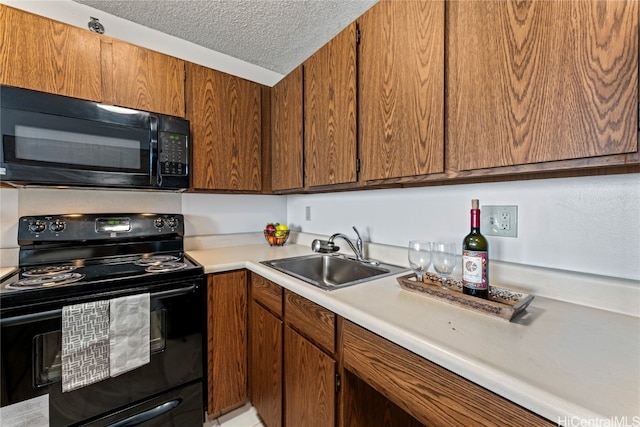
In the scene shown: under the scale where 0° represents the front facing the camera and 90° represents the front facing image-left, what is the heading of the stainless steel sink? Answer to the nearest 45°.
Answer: approximately 45°

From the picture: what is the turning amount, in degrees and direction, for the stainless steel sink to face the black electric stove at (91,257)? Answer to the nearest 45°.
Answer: approximately 45° to its right

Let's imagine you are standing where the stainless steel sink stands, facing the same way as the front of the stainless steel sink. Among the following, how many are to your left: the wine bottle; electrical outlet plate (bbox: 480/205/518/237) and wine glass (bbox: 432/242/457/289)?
3

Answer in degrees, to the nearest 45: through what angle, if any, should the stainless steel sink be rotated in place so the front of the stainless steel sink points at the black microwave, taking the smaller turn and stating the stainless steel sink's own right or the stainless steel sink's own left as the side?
approximately 45° to the stainless steel sink's own right

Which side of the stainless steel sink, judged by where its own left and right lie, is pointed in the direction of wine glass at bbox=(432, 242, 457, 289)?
left

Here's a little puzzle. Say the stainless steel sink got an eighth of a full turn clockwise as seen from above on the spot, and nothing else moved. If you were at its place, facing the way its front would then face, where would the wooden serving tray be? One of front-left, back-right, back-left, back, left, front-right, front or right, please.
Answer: back-left

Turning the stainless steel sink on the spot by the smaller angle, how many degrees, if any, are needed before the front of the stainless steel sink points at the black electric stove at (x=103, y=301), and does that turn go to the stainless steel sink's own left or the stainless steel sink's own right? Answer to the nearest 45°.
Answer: approximately 45° to the stainless steel sink's own right

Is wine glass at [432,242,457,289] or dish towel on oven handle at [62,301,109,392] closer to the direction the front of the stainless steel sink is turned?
the dish towel on oven handle
